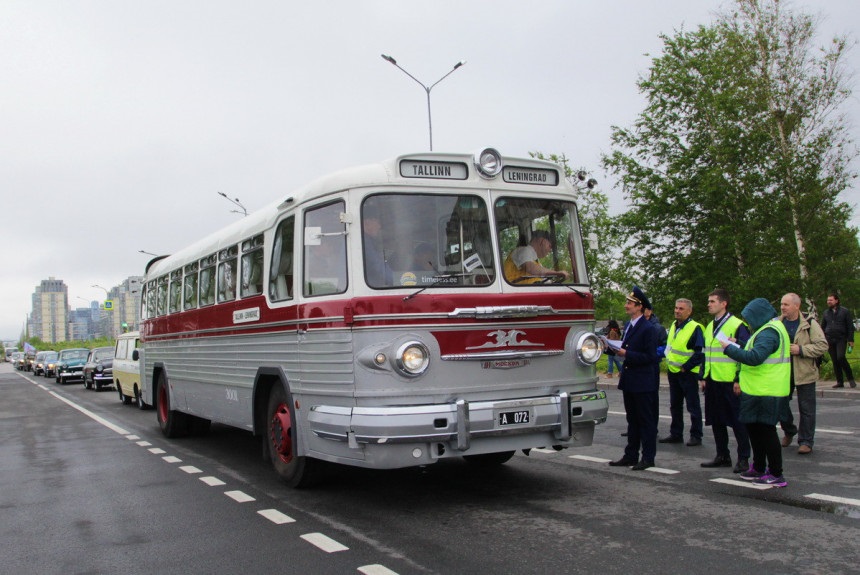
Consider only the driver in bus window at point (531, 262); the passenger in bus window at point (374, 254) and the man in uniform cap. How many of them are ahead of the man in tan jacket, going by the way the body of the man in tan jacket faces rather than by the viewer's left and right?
3

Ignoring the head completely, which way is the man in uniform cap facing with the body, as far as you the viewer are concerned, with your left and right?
facing to the left of the viewer

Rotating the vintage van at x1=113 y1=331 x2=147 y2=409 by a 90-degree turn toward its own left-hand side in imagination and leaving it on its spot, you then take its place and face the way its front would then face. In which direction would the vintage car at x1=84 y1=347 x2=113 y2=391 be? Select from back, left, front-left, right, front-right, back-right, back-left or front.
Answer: front-left

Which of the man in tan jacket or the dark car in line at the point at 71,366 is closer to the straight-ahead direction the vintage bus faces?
the man in tan jacket

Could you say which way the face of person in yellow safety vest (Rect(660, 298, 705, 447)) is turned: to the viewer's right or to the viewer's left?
to the viewer's left

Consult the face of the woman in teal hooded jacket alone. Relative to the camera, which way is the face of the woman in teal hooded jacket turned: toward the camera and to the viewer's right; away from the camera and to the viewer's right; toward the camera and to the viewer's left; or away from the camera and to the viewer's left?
away from the camera and to the viewer's left

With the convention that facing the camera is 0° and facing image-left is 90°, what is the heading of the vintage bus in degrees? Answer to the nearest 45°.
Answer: approximately 315°

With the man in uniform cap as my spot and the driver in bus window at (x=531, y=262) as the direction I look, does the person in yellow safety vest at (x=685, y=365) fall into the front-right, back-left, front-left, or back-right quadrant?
back-right

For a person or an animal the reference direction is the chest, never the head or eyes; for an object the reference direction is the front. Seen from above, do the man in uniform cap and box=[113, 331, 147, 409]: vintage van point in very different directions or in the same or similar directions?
very different directions

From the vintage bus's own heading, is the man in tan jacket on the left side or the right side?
on its left

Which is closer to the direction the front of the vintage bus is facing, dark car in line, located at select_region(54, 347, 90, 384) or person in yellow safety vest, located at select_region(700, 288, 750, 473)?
the person in yellow safety vest

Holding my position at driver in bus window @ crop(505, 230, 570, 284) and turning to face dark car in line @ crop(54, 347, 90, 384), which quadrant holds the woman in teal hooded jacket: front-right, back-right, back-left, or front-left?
back-right
